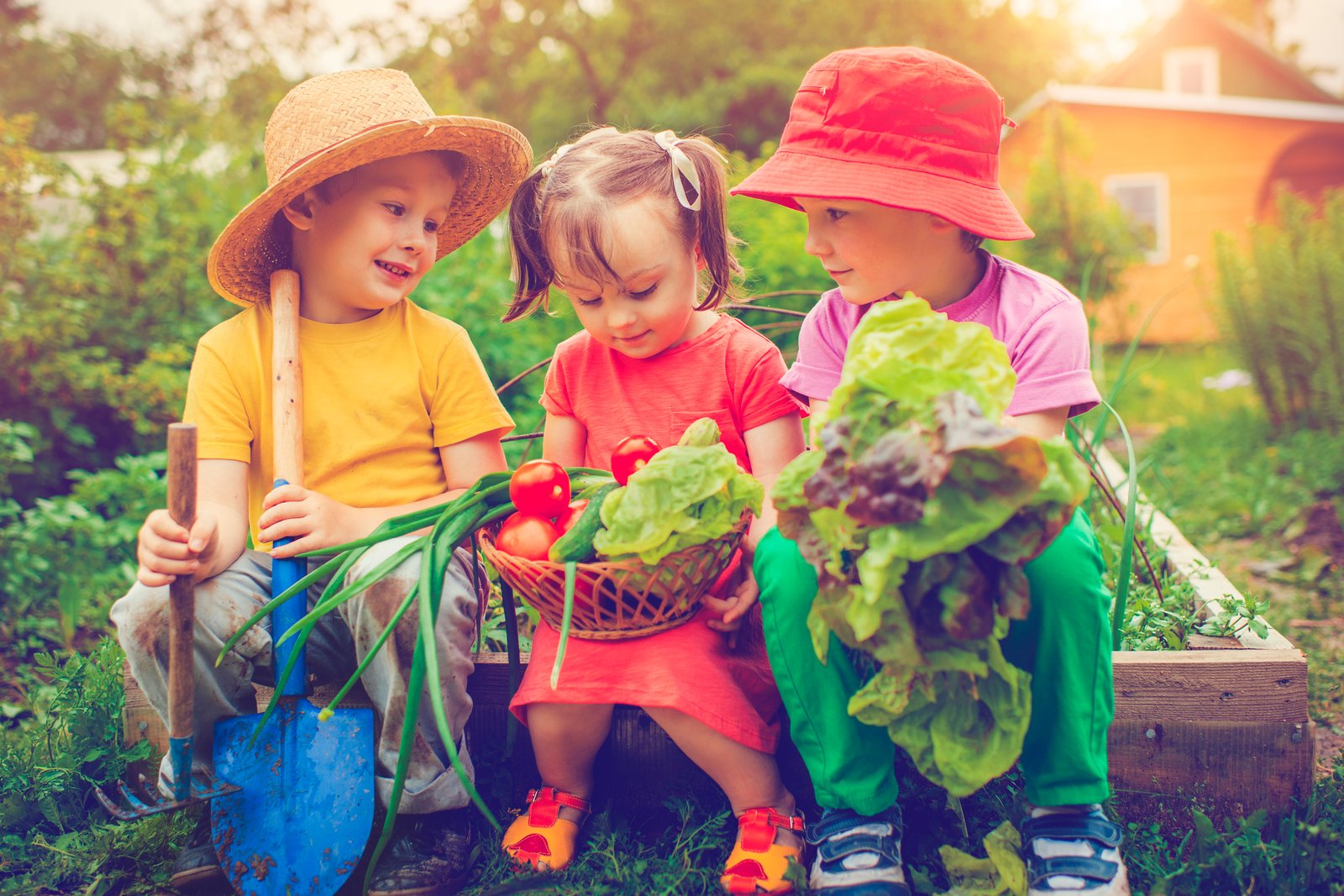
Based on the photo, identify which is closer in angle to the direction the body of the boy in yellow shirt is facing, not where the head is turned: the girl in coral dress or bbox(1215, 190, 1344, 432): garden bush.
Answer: the girl in coral dress

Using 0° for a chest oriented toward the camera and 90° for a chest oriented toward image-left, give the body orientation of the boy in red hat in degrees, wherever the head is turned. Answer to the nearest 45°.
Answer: approximately 0°

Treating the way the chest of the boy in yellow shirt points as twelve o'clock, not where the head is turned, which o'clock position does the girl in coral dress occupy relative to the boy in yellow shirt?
The girl in coral dress is roughly at 10 o'clock from the boy in yellow shirt.

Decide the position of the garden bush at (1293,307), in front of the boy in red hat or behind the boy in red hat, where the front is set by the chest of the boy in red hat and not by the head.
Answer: behind

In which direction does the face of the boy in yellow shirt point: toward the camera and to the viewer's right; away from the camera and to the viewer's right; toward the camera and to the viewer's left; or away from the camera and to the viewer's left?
toward the camera and to the viewer's right

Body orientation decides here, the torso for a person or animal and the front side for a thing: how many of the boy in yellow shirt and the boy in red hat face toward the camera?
2

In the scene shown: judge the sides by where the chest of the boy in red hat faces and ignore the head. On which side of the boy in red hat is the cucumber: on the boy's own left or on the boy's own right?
on the boy's own right

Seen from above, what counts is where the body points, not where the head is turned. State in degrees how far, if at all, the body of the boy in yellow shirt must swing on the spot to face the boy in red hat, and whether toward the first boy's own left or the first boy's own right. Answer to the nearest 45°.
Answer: approximately 45° to the first boy's own left

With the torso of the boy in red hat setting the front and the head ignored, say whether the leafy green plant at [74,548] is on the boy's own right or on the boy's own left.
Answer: on the boy's own right
